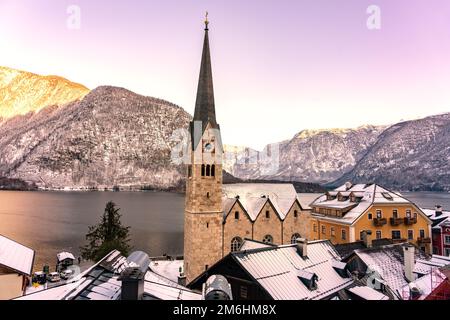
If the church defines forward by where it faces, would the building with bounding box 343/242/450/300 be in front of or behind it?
behind

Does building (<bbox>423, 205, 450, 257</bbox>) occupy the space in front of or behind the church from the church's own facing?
behind

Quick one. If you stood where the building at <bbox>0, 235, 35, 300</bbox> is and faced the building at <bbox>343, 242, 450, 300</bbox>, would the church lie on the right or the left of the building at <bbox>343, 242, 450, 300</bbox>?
left

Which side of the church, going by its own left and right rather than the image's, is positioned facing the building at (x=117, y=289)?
left

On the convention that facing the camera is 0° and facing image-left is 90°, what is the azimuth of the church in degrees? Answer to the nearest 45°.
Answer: approximately 90°

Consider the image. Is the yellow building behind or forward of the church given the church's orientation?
behind

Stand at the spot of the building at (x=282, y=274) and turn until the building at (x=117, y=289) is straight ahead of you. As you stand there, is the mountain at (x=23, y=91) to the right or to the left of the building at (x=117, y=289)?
right

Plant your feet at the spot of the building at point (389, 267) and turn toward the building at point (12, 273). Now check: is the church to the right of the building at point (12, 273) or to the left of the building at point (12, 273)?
right

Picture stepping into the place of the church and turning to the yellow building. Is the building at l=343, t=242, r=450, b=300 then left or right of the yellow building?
right

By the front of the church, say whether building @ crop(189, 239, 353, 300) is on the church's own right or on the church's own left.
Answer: on the church's own left

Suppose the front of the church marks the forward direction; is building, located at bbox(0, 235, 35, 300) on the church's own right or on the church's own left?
on the church's own left

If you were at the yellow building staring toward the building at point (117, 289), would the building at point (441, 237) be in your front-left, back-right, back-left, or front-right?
back-left
